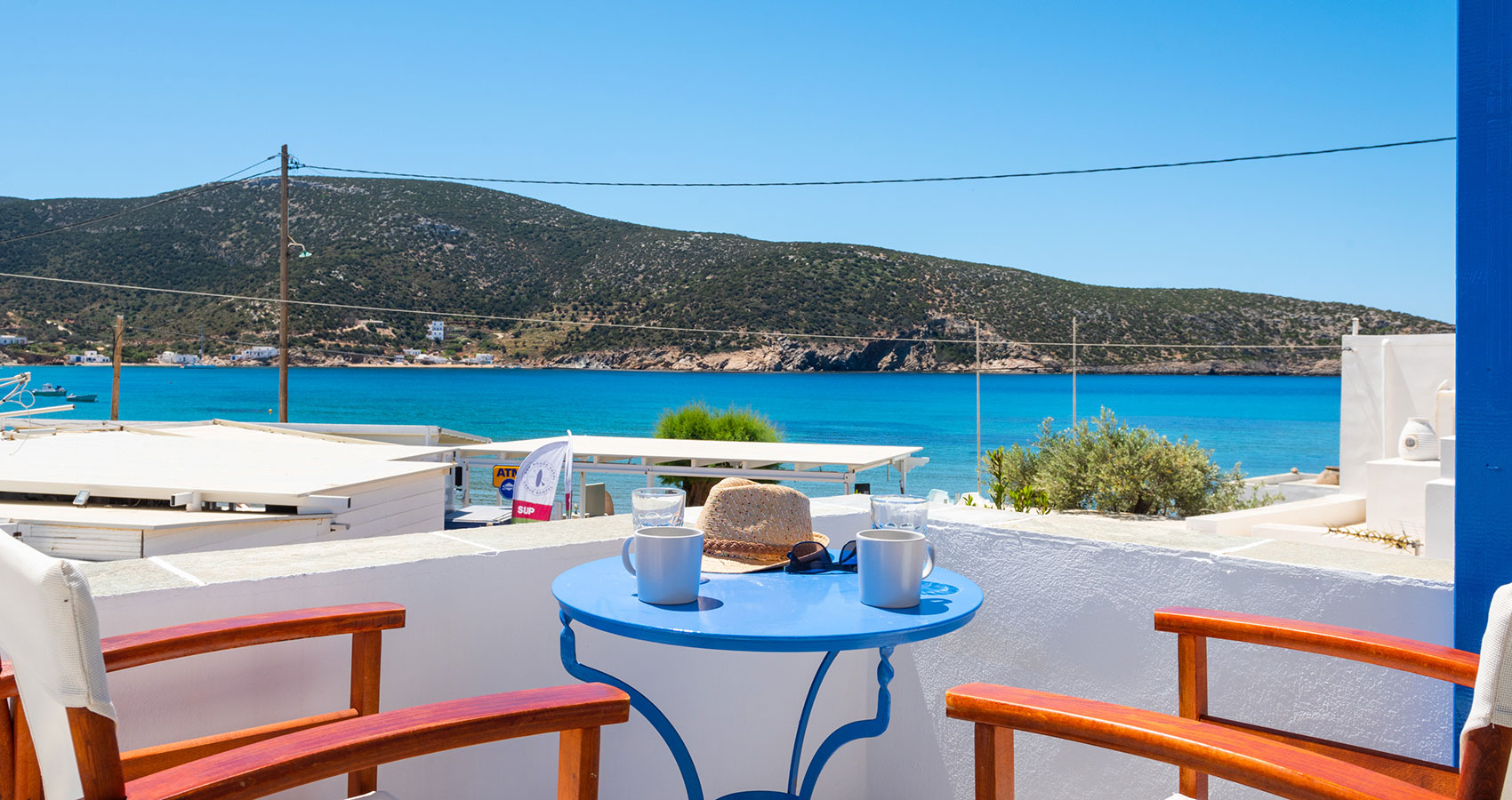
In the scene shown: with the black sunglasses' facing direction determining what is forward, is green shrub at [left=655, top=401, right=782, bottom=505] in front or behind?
behind

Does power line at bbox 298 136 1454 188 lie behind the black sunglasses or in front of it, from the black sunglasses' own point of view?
behind

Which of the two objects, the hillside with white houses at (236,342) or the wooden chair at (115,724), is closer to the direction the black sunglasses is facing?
the wooden chair

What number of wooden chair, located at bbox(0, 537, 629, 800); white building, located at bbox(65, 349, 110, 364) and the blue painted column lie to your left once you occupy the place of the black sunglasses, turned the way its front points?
1

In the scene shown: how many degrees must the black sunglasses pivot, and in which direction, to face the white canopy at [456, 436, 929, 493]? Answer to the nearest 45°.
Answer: approximately 180°

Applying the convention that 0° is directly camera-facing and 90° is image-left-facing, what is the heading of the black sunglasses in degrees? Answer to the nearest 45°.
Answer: approximately 0°

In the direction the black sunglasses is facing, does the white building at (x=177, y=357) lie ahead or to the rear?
to the rear

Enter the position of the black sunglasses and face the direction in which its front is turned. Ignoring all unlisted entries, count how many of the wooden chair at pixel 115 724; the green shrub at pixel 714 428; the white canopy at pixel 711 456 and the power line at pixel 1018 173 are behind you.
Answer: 3

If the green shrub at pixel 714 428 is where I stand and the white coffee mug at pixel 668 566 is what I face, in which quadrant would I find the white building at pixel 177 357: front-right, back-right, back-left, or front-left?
back-right

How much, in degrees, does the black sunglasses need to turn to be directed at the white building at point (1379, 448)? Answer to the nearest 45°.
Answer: approximately 135° to its left

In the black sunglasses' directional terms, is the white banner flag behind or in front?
behind

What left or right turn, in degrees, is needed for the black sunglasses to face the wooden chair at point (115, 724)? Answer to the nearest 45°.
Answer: approximately 45° to its right

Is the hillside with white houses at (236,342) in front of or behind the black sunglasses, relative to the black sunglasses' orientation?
behind
